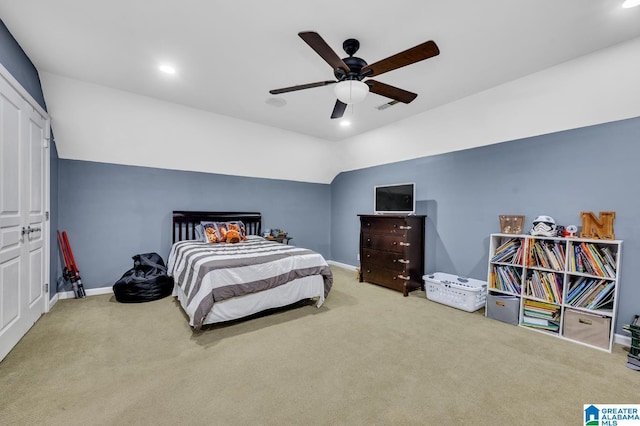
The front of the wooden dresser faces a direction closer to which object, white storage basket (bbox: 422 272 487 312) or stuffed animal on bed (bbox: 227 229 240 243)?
the stuffed animal on bed

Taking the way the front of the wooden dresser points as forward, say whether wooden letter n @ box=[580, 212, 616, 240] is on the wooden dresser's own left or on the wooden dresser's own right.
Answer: on the wooden dresser's own left

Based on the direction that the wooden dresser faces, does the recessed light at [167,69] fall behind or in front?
in front

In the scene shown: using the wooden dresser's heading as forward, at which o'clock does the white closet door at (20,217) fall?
The white closet door is roughly at 12 o'clock from the wooden dresser.

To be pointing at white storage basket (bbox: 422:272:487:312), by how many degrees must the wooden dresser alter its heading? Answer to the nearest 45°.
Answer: approximately 90° to its left

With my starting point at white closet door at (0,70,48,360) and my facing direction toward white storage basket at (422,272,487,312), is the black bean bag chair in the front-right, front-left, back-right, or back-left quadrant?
front-left

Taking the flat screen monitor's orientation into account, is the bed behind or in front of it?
in front

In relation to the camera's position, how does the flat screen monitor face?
facing the viewer and to the left of the viewer

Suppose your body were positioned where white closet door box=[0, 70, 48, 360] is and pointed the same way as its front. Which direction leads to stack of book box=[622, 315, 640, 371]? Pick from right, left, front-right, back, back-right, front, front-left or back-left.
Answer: front-right

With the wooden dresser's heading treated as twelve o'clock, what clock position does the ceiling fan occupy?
The ceiling fan is roughly at 11 o'clock from the wooden dresser.

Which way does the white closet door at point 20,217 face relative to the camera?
to the viewer's right

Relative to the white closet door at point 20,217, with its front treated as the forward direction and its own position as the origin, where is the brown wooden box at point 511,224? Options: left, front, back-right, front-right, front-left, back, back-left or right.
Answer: front-right
